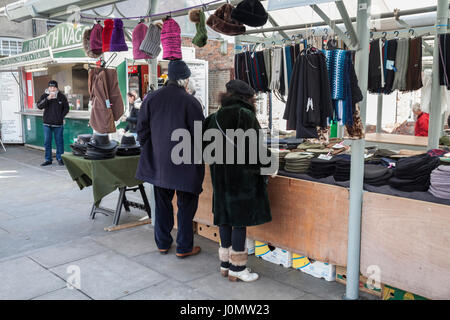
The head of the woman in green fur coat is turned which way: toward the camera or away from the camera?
away from the camera

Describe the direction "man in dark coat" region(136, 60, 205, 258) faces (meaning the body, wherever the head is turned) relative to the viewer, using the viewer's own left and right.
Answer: facing away from the viewer and to the right of the viewer

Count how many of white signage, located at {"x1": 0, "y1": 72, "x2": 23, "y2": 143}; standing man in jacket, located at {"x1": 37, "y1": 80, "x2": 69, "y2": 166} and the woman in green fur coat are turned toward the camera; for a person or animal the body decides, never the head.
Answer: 2

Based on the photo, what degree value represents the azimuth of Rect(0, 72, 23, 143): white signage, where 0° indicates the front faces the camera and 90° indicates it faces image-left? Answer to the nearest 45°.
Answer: approximately 0°

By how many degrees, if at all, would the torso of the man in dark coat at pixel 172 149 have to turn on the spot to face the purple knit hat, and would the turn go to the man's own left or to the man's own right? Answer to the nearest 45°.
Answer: approximately 90° to the man's own left

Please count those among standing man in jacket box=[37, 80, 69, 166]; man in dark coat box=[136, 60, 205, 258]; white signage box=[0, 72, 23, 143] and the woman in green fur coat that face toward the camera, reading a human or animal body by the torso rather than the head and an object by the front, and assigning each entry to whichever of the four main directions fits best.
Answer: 2

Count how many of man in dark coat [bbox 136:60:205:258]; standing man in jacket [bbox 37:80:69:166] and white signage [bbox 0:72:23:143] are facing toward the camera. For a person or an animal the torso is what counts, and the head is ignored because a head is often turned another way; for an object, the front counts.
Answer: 2

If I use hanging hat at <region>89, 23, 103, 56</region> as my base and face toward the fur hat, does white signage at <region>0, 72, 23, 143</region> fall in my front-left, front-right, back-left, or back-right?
back-left

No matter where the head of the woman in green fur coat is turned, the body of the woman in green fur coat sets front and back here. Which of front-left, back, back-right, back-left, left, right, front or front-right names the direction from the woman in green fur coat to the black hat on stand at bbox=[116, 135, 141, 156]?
left

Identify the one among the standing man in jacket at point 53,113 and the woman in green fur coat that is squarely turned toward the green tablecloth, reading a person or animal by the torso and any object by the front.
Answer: the standing man in jacket

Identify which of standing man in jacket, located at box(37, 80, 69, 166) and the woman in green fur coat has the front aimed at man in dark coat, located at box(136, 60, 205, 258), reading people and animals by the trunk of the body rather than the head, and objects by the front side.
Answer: the standing man in jacket

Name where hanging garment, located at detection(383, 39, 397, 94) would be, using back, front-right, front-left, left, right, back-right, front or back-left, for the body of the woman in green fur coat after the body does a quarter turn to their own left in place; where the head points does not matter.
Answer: right

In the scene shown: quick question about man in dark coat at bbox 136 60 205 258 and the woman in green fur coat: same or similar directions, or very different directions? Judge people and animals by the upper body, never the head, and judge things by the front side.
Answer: same or similar directions

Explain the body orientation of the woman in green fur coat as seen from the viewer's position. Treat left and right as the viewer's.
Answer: facing away from the viewer and to the right of the viewer

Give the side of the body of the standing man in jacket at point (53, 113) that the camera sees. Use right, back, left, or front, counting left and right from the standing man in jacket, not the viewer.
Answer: front
